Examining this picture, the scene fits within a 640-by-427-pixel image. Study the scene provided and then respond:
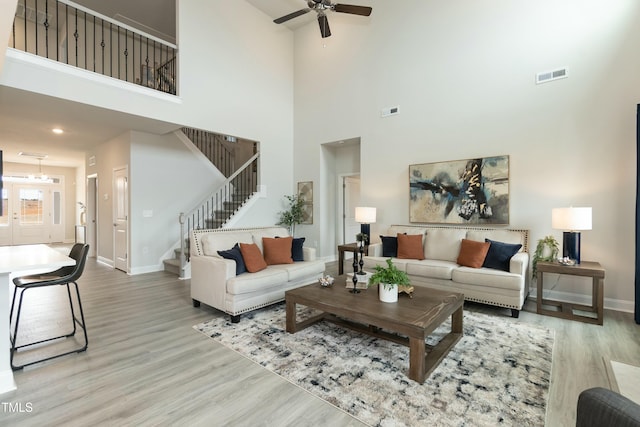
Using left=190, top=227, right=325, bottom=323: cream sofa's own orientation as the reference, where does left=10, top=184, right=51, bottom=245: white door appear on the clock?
The white door is roughly at 6 o'clock from the cream sofa.

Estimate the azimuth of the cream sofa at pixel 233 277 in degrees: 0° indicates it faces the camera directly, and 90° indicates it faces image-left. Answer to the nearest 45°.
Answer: approximately 315°

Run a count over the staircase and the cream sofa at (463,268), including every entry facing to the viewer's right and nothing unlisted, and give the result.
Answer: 0

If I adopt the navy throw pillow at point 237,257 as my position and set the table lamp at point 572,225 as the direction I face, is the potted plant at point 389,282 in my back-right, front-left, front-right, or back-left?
front-right

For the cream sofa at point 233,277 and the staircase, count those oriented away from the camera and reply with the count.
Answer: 0

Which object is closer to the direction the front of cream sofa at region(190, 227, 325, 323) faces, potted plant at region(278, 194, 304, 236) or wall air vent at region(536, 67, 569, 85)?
the wall air vent

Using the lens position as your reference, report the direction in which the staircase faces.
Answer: facing the viewer and to the left of the viewer

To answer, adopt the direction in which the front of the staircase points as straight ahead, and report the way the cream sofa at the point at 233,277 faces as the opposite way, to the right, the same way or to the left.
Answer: to the left

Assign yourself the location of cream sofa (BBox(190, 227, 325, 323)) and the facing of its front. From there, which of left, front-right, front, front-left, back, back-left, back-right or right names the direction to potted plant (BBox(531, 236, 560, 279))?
front-left

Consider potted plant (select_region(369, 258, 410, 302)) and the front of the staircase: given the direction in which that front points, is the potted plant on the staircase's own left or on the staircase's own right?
on the staircase's own left

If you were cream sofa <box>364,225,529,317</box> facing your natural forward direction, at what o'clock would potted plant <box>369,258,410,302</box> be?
The potted plant is roughly at 11 o'clock from the cream sofa.

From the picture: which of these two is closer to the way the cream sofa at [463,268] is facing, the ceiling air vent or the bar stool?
the bar stool

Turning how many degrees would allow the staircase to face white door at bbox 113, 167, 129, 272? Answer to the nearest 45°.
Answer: approximately 45° to its right

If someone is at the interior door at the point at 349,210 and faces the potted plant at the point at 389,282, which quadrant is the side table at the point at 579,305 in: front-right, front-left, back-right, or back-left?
front-left

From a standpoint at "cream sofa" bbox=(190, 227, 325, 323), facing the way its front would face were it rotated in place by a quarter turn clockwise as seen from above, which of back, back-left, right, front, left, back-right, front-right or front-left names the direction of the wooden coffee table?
left

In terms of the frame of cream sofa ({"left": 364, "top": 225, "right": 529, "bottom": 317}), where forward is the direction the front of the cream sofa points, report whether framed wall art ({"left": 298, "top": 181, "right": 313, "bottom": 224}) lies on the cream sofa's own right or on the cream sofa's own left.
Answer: on the cream sofa's own right

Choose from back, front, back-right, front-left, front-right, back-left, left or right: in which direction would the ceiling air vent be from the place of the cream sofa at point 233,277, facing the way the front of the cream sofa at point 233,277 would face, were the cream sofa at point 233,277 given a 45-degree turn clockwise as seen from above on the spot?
back-right

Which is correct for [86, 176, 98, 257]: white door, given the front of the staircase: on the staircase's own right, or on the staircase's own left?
on the staircase's own right

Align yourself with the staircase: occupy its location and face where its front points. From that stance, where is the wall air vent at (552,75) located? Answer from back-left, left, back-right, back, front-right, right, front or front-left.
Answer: left
